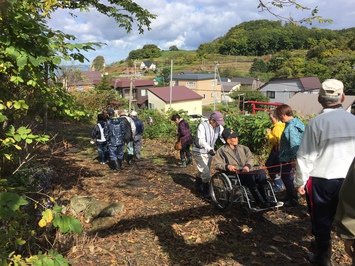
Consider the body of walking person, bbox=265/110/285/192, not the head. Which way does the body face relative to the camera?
to the viewer's left

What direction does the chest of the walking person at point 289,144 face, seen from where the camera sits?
to the viewer's left

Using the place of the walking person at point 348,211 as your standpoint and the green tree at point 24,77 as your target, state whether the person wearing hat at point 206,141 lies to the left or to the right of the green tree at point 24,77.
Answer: right

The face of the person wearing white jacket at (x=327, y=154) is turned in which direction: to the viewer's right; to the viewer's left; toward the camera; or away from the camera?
away from the camera
